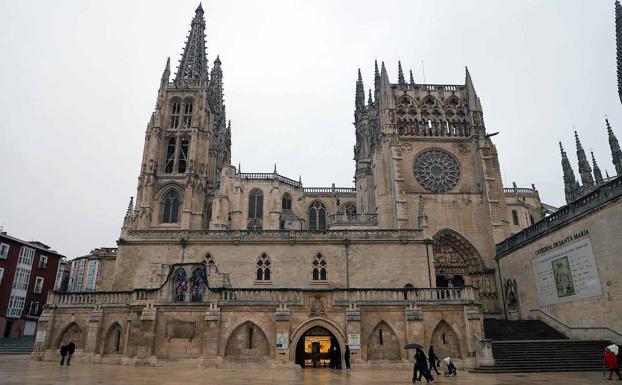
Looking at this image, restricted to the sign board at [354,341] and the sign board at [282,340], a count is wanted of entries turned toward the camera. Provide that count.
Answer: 2

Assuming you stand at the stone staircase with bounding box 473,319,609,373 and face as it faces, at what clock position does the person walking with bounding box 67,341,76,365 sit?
The person walking is roughly at 2 o'clock from the stone staircase.

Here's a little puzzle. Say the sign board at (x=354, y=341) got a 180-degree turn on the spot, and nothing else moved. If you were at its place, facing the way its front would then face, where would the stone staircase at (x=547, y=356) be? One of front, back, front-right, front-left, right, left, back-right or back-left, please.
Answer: right

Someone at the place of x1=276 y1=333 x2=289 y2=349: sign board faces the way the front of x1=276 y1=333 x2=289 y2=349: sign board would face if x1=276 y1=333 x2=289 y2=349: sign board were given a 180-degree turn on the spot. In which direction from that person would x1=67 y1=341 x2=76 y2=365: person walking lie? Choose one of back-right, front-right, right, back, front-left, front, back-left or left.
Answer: left

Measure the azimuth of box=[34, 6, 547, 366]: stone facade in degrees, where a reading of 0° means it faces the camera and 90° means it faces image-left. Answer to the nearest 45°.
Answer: approximately 0°

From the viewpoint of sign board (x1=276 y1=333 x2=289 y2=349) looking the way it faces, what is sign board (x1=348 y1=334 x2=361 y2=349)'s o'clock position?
sign board (x1=348 y1=334 x2=361 y2=349) is roughly at 9 o'clock from sign board (x1=276 y1=333 x2=289 y2=349).

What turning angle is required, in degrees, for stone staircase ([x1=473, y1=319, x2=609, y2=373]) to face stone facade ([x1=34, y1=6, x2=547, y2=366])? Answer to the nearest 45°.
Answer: approximately 90° to its right

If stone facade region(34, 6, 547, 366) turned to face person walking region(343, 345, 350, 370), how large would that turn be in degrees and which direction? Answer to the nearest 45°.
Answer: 0° — it already faces them

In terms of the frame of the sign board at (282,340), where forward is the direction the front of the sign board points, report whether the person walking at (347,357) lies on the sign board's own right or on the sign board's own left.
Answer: on the sign board's own left

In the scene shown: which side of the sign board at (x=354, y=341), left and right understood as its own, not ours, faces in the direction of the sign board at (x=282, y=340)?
right
